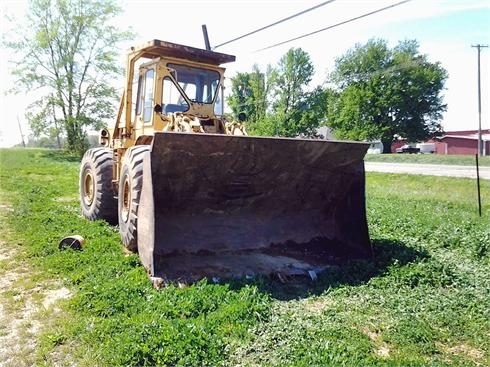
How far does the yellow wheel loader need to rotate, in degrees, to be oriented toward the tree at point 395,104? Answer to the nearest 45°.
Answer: approximately 90° to its left

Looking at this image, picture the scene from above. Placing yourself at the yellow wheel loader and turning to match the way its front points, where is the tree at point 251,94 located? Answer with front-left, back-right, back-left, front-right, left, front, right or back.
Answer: back-left

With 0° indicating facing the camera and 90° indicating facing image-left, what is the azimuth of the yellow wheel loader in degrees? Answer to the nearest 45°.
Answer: approximately 315°
